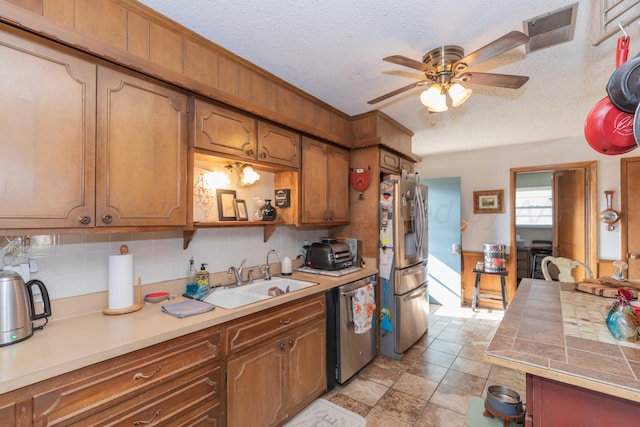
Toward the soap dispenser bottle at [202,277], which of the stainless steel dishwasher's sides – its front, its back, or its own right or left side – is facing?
right

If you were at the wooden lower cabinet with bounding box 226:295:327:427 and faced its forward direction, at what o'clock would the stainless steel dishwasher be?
The stainless steel dishwasher is roughly at 9 o'clock from the wooden lower cabinet.

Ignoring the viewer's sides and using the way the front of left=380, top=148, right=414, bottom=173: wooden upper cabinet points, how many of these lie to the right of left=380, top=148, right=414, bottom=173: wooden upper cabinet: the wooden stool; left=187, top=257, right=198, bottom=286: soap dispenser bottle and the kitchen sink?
2

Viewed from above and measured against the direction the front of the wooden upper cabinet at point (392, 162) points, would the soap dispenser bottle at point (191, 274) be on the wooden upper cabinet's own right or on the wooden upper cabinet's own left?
on the wooden upper cabinet's own right

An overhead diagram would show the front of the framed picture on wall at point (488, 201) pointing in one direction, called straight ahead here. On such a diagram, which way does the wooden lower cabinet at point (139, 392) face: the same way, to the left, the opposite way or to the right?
to the left

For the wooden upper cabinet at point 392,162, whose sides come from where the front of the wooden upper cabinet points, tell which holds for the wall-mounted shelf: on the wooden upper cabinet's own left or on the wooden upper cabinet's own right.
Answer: on the wooden upper cabinet's own right

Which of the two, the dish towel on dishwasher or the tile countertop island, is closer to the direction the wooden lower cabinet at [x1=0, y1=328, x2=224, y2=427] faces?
the tile countertop island

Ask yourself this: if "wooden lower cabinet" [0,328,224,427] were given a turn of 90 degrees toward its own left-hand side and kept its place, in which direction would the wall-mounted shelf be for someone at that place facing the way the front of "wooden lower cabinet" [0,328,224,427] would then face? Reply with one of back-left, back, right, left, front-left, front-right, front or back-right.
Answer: front

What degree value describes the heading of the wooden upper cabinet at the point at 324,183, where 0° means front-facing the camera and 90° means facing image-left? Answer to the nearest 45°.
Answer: approximately 315°

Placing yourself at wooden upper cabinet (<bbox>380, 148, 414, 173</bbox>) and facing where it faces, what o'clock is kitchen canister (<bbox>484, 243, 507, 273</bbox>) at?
The kitchen canister is roughly at 9 o'clock from the wooden upper cabinet.

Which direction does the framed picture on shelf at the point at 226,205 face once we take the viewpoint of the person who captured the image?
facing the viewer and to the right of the viewer

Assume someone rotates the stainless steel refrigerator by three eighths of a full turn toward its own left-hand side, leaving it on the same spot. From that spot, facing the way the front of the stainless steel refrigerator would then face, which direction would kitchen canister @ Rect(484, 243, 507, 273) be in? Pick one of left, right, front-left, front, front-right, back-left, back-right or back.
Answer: front-right
